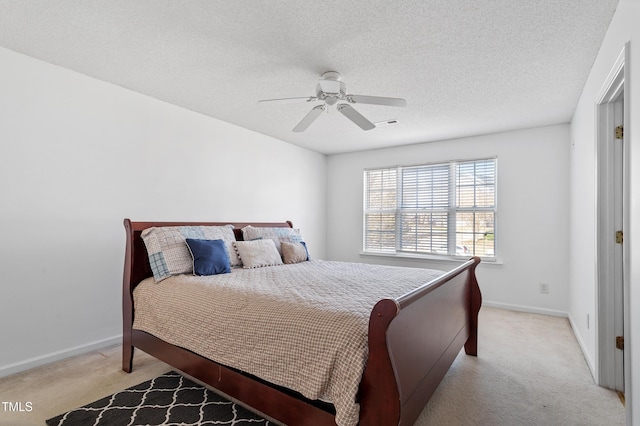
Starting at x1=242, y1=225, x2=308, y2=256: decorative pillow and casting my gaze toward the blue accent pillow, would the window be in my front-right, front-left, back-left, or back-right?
back-left

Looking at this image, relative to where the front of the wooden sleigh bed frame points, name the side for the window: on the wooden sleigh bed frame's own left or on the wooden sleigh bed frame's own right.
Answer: on the wooden sleigh bed frame's own left

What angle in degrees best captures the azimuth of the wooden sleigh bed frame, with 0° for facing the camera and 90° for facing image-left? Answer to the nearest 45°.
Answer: approximately 315°
